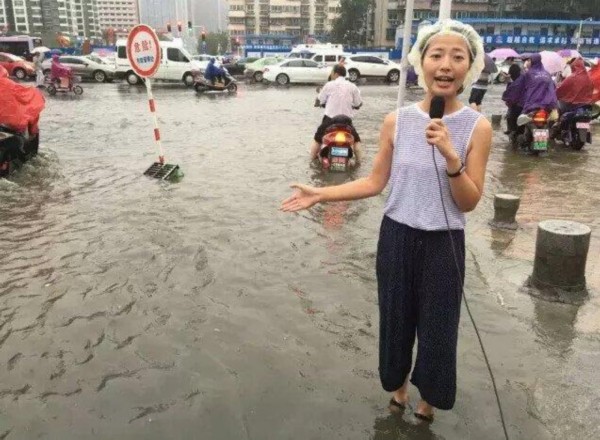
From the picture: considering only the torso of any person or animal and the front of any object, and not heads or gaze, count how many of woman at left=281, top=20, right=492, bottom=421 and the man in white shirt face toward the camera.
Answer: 1

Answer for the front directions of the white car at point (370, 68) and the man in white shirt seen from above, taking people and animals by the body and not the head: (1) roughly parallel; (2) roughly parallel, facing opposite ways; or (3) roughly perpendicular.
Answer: roughly perpendicular

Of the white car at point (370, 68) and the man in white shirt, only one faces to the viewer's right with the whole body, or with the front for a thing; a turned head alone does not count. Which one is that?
the white car

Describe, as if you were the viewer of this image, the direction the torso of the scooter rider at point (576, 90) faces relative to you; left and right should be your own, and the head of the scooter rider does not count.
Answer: facing away from the viewer and to the right of the viewer

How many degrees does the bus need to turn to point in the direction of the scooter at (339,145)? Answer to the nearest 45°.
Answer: approximately 90° to its right

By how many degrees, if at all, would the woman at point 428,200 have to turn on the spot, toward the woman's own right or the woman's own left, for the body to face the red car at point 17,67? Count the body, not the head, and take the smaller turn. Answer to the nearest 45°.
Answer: approximately 135° to the woman's own right

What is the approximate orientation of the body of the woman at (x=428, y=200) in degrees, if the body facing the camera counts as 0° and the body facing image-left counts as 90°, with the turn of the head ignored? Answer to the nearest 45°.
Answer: approximately 0°

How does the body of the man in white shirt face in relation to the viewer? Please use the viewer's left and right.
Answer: facing away from the viewer

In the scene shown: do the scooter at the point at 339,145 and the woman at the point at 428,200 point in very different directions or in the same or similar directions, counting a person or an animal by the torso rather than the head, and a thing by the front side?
very different directions

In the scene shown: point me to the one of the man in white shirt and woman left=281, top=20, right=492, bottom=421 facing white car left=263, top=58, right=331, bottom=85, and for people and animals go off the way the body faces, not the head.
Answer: the man in white shirt

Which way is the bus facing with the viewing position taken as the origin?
facing to the right of the viewer
